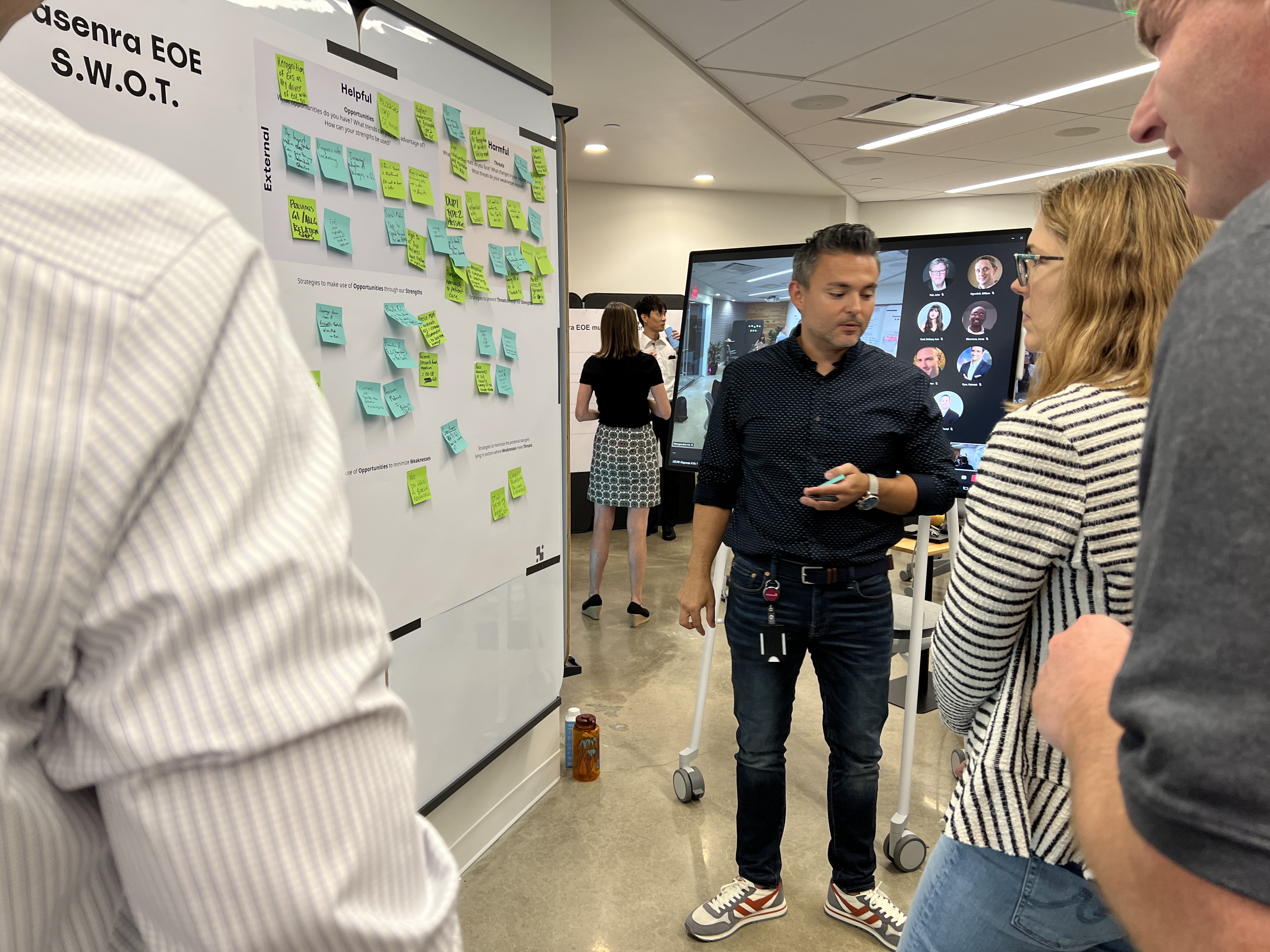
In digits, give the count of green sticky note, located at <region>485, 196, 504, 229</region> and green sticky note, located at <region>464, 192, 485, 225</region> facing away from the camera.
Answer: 0

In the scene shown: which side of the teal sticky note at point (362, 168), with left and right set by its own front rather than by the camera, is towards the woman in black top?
left

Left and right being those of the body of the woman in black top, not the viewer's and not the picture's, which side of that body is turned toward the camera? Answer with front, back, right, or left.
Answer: back

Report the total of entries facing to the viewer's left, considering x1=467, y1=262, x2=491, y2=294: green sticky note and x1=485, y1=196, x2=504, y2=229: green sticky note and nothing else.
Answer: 0

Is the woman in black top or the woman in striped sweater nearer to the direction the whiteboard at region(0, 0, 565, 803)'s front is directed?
the woman in striped sweater

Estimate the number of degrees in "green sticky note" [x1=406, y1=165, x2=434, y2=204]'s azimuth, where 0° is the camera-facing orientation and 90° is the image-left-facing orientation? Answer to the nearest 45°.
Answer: approximately 315°

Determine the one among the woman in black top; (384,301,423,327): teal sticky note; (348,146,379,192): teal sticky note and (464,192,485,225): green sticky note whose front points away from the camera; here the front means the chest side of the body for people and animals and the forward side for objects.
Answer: the woman in black top

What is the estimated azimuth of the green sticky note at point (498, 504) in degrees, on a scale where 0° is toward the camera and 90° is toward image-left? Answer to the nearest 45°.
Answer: approximately 315°

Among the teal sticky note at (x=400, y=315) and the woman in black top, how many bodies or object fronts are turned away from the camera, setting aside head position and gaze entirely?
1

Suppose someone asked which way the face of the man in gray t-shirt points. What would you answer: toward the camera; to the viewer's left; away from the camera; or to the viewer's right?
to the viewer's left

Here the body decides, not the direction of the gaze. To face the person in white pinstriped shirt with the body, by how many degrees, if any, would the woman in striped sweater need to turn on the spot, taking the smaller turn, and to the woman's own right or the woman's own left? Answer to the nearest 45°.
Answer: approximately 90° to the woman's own left
